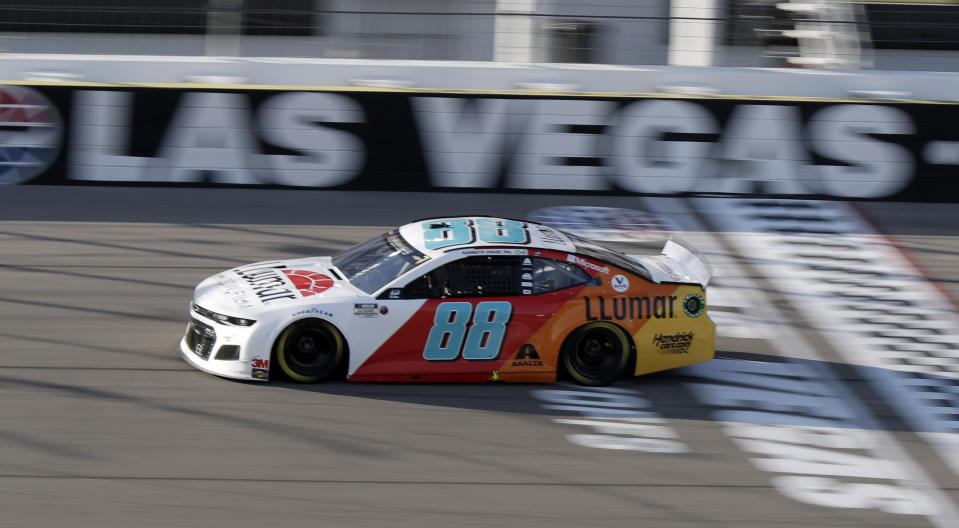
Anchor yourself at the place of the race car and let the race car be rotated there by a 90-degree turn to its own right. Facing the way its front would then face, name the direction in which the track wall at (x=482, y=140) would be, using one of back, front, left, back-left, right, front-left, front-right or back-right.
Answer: front

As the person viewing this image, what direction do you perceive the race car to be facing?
facing to the left of the viewer
